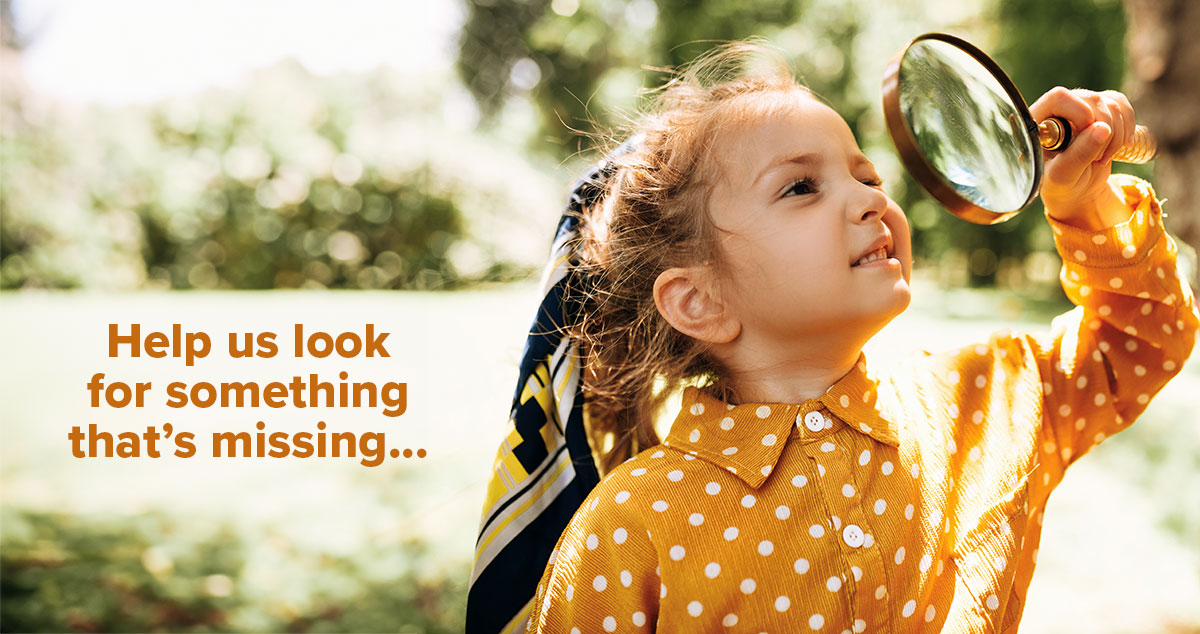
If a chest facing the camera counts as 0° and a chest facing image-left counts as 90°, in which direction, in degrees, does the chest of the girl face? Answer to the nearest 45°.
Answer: approximately 315°

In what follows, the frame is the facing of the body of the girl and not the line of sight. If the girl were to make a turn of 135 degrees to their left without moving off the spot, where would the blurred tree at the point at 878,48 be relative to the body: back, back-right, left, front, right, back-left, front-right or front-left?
front

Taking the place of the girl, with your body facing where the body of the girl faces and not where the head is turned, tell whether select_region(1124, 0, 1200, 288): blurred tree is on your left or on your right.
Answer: on your left
